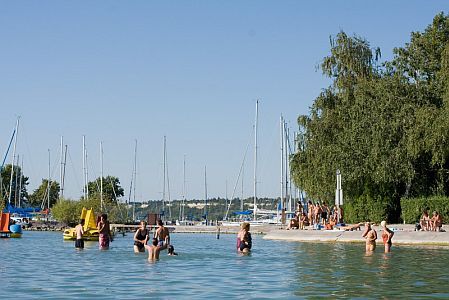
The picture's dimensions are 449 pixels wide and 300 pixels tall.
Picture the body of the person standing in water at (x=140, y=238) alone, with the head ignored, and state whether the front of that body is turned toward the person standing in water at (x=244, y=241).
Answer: no

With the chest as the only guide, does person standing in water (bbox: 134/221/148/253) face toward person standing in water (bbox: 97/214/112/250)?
no

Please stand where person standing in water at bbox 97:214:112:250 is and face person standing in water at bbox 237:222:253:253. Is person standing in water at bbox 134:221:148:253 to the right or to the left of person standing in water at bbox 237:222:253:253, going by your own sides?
right

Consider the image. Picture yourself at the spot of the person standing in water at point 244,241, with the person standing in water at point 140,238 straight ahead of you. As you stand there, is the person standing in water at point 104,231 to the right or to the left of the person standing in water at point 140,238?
right

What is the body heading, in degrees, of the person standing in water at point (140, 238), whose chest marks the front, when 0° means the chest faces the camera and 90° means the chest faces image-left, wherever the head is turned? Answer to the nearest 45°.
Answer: approximately 315°
